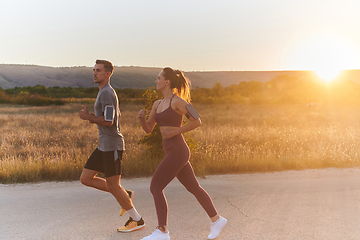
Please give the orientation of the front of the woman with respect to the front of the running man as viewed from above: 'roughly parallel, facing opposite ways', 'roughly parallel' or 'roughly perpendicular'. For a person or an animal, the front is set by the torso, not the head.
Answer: roughly parallel
